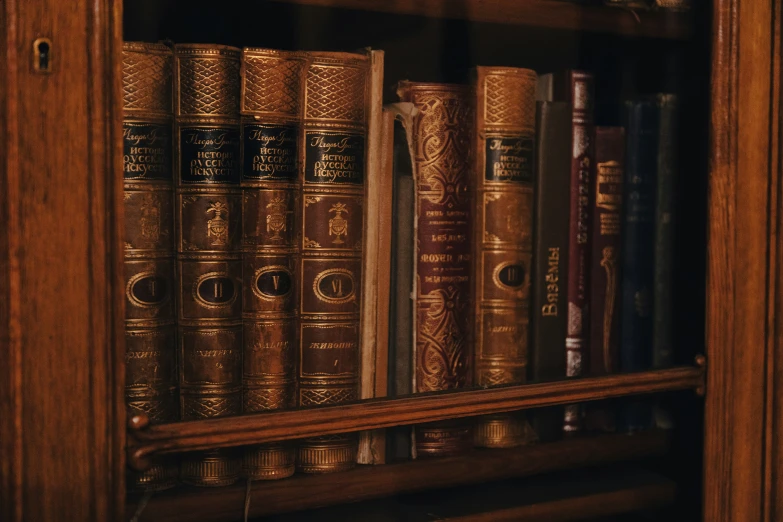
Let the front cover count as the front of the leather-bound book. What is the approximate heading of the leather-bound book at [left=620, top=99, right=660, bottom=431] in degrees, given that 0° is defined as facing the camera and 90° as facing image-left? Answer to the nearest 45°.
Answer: approximately 270°

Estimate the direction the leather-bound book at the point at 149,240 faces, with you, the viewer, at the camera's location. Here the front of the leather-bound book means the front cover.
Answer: facing to the right of the viewer

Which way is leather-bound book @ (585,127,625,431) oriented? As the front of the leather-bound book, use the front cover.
to the viewer's right

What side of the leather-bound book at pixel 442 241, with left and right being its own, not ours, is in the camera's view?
right

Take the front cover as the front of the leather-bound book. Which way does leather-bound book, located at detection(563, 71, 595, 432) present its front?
to the viewer's right

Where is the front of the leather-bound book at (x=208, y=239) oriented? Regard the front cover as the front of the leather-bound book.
to the viewer's right
